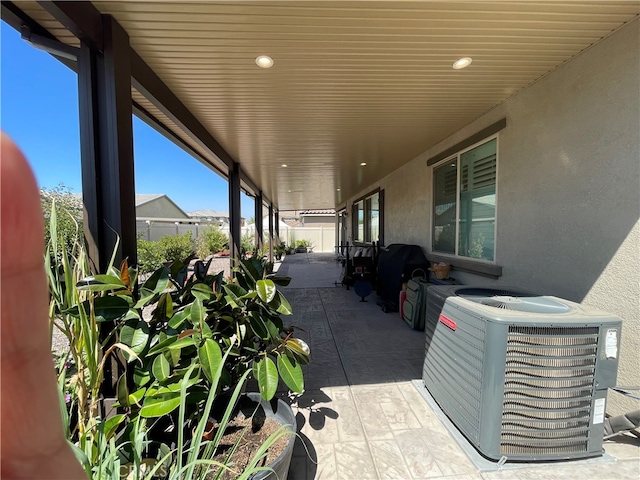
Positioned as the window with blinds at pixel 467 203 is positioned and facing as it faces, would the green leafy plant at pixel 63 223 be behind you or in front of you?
in front

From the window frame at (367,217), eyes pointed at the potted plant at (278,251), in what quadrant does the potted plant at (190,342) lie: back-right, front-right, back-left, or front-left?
back-left

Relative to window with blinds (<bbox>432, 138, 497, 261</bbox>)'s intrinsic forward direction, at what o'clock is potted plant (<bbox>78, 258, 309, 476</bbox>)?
The potted plant is roughly at 11 o'clock from the window with blinds.

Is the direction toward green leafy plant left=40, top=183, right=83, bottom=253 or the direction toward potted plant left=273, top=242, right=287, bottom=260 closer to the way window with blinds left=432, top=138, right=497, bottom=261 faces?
the green leafy plant

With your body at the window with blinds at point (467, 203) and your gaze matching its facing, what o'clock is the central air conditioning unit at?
The central air conditioning unit is roughly at 10 o'clock from the window with blinds.

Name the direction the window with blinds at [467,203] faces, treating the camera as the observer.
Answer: facing the viewer and to the left of the viewer

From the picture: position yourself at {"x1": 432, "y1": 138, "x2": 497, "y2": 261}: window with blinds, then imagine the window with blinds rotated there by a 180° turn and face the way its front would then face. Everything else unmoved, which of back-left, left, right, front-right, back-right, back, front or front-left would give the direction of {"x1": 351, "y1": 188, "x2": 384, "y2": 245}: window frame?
left

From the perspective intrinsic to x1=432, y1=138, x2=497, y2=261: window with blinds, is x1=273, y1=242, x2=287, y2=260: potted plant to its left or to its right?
on its right
